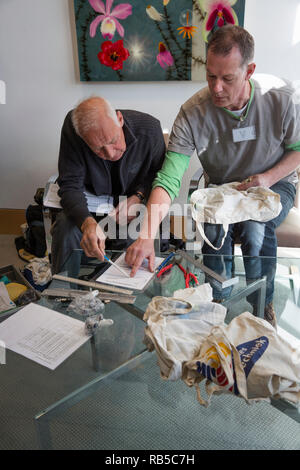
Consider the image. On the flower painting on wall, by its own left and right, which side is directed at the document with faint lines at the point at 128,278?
front

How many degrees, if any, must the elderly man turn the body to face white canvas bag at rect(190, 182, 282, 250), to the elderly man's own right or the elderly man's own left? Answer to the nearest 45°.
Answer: approximately 45° to the elderly man's own left

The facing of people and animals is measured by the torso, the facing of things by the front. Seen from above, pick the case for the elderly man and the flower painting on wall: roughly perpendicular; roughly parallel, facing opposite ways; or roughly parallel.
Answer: roughly parallel

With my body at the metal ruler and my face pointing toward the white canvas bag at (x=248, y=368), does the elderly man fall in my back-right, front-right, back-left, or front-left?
back-left

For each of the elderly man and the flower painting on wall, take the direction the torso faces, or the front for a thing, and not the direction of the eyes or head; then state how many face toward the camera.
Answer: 2

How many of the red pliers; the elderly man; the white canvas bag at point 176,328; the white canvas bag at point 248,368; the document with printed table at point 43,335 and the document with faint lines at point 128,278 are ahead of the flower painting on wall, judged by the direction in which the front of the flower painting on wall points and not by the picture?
6

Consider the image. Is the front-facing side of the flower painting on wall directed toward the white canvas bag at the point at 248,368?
yes

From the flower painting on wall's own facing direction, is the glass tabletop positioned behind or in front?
in front

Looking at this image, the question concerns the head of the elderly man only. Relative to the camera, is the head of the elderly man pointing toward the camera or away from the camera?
toward the camera

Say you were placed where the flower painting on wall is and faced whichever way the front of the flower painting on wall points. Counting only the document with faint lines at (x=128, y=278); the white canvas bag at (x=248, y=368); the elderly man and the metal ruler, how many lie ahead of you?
4

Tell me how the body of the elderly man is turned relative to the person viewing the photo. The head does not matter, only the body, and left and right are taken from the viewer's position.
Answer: facing the viewer

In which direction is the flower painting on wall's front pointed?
toward the camera

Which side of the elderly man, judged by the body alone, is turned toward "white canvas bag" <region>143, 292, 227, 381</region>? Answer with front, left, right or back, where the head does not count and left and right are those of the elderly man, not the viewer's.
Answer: front

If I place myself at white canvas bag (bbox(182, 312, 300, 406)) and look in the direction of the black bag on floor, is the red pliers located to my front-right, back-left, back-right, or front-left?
front-right

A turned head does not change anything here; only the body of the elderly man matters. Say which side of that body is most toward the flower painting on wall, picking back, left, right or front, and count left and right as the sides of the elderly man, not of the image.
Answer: back

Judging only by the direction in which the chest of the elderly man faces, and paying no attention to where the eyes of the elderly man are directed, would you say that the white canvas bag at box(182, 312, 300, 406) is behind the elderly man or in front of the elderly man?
in front

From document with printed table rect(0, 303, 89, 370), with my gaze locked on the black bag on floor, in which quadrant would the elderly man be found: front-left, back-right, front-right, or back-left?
front-right
